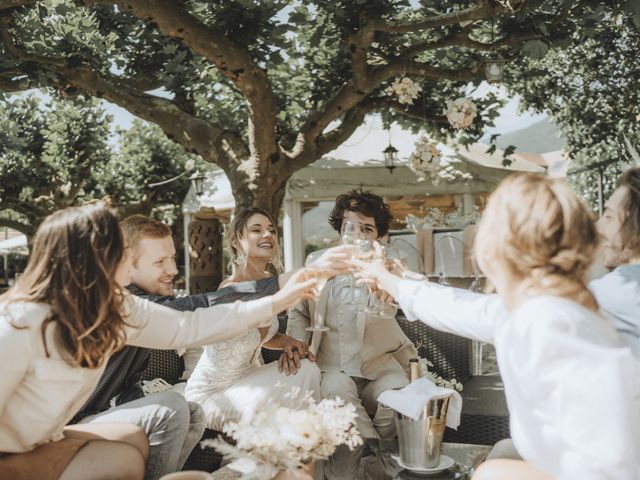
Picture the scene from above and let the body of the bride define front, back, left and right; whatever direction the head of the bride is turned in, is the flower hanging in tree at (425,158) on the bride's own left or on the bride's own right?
on the bride's own left

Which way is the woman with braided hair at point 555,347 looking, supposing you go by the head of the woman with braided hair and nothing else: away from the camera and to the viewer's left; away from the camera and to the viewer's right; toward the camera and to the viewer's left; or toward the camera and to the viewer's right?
away from the camera and to the viewer's left

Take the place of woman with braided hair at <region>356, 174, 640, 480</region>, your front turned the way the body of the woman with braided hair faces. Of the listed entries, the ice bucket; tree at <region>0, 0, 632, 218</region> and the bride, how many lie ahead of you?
3

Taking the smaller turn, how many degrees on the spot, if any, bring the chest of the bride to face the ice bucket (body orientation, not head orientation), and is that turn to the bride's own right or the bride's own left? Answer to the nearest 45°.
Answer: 0° — they already face it

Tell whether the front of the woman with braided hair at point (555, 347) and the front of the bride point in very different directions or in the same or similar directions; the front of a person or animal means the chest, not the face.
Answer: very different directions

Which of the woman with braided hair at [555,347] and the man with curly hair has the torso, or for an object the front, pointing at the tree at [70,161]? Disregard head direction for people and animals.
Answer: the woman with braided hair

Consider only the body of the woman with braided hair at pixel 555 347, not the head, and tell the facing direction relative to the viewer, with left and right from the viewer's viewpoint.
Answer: facing away from the viewer and to the left of the viewer

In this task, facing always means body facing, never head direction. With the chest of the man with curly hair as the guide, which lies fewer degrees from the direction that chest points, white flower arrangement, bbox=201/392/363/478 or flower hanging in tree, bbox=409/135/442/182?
the white flower arrangement

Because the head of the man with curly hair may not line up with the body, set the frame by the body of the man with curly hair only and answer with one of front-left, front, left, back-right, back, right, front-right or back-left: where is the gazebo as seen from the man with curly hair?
back

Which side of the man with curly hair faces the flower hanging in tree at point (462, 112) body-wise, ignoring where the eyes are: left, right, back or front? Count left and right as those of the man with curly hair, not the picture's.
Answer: back

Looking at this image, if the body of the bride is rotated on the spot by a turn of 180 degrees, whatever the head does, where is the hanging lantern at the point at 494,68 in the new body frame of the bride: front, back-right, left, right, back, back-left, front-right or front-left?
right

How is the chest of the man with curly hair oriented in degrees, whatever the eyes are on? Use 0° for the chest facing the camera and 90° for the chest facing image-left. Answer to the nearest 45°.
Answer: approximately 0°

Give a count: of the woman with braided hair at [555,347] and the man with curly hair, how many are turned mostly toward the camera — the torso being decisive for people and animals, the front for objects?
1
